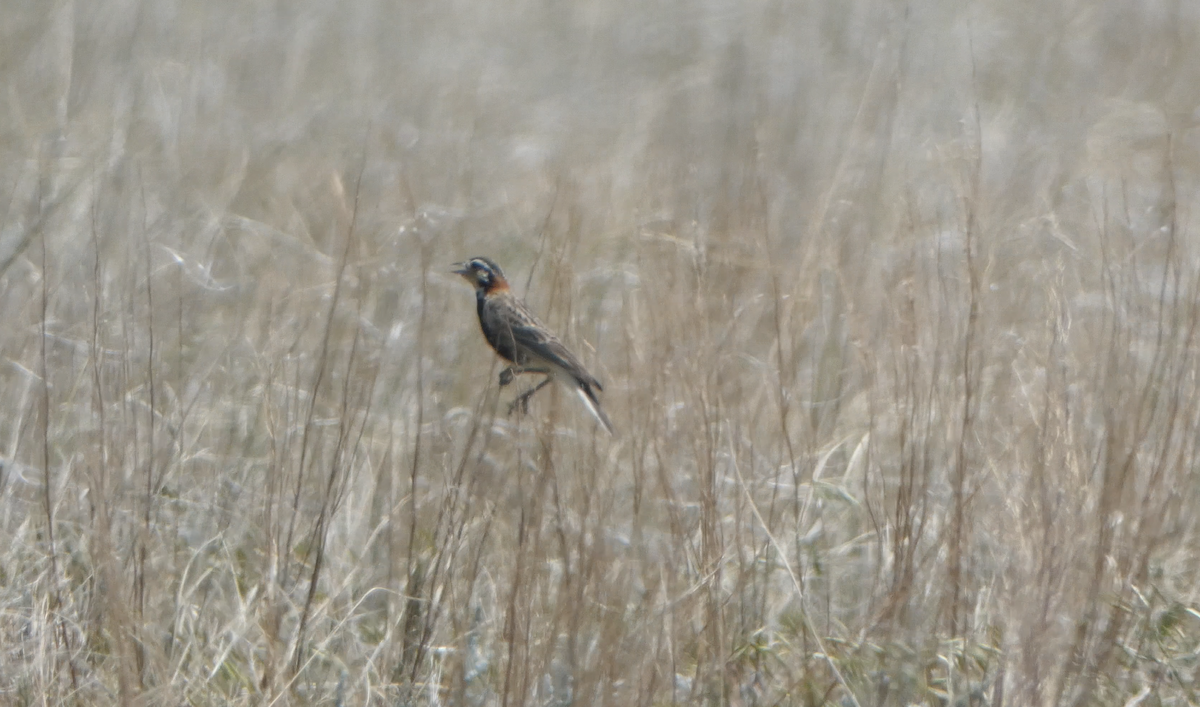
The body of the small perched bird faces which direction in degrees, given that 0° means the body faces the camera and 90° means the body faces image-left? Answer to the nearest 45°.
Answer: approximately 90°
